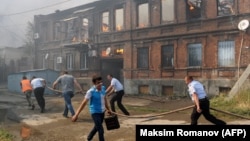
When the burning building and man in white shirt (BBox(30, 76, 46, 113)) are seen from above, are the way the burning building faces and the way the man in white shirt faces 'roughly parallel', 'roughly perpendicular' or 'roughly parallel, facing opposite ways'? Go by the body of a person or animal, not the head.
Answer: roughly perpendicular

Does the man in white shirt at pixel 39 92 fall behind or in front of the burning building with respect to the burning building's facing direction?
in front

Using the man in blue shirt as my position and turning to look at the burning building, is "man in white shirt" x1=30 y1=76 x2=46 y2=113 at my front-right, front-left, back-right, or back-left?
front-left

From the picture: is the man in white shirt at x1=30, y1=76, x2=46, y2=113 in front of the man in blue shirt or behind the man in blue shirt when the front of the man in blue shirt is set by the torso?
behind

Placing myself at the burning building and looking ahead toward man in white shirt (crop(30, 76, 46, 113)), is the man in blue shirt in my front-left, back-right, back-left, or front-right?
front-left

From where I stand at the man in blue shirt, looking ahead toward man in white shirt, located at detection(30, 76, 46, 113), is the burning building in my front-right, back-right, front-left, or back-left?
front-right

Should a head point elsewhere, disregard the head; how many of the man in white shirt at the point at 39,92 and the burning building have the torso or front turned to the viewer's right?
0

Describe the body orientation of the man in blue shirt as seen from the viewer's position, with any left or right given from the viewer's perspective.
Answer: facing the viewer and to the right of the viewer

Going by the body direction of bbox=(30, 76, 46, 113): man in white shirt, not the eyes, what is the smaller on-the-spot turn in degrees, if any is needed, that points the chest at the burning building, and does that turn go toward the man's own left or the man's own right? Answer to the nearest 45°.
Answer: approximately 90° to the man's own right

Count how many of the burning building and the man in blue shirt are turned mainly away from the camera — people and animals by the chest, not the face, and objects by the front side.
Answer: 0

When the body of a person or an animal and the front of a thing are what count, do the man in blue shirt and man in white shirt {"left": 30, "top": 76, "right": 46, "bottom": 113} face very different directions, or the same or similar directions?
very different directions

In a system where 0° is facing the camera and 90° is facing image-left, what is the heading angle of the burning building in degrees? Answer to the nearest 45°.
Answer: approximately 45°

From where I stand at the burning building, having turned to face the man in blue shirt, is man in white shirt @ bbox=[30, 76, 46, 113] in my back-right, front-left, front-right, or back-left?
front-right

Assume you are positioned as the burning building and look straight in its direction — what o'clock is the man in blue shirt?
The man in blue shirt is roughly at 11 o'clock from the burning building.

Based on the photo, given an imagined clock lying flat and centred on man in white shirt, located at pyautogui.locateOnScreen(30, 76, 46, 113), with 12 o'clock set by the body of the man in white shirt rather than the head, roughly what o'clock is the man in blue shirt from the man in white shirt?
The man in blue shirt is roughly at 7 o'clock from the man in white shirt.

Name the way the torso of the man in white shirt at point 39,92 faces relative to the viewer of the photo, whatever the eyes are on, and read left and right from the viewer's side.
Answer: facing away from the viewer and to the left of the viewer

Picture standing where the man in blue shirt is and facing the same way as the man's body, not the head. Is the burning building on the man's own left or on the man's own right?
on the man's own left
